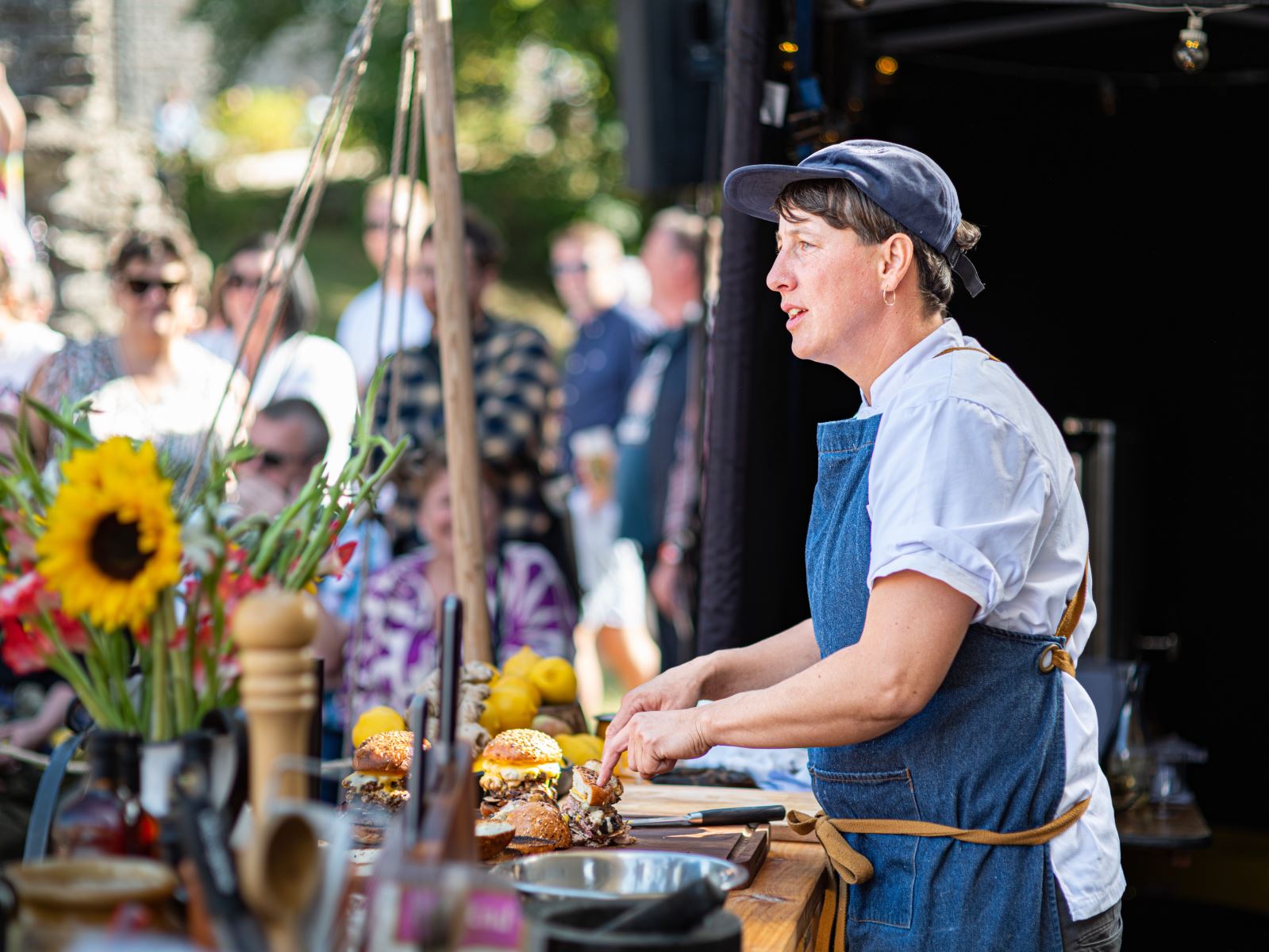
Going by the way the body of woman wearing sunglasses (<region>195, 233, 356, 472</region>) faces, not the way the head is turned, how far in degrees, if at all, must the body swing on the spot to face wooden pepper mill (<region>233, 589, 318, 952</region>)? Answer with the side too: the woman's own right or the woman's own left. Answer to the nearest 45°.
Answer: approximately 45° to the woman's own left

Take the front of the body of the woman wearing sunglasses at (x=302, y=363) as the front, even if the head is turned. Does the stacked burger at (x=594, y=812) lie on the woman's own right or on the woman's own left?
on the woman's own left

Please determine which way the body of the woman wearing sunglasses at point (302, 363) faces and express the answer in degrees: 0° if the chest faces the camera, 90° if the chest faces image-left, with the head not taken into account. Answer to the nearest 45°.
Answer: approximately 45°

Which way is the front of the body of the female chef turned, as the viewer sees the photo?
to the viewer's left

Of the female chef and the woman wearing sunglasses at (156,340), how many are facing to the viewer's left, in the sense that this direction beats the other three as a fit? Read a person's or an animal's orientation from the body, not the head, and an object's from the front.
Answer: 1

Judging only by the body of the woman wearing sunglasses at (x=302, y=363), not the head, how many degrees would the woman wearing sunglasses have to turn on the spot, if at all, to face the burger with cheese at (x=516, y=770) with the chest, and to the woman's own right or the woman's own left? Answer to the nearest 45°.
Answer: approximately 45° to the woman's own left

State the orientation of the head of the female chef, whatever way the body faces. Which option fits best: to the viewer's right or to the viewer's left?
to the viewer's left

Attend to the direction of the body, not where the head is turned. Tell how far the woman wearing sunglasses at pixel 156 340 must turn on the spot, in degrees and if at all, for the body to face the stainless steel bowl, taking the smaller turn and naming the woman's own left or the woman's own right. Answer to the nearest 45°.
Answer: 0° — they already face it

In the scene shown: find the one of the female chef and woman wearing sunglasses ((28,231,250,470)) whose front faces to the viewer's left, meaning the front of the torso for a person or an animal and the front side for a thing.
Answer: the female chef
